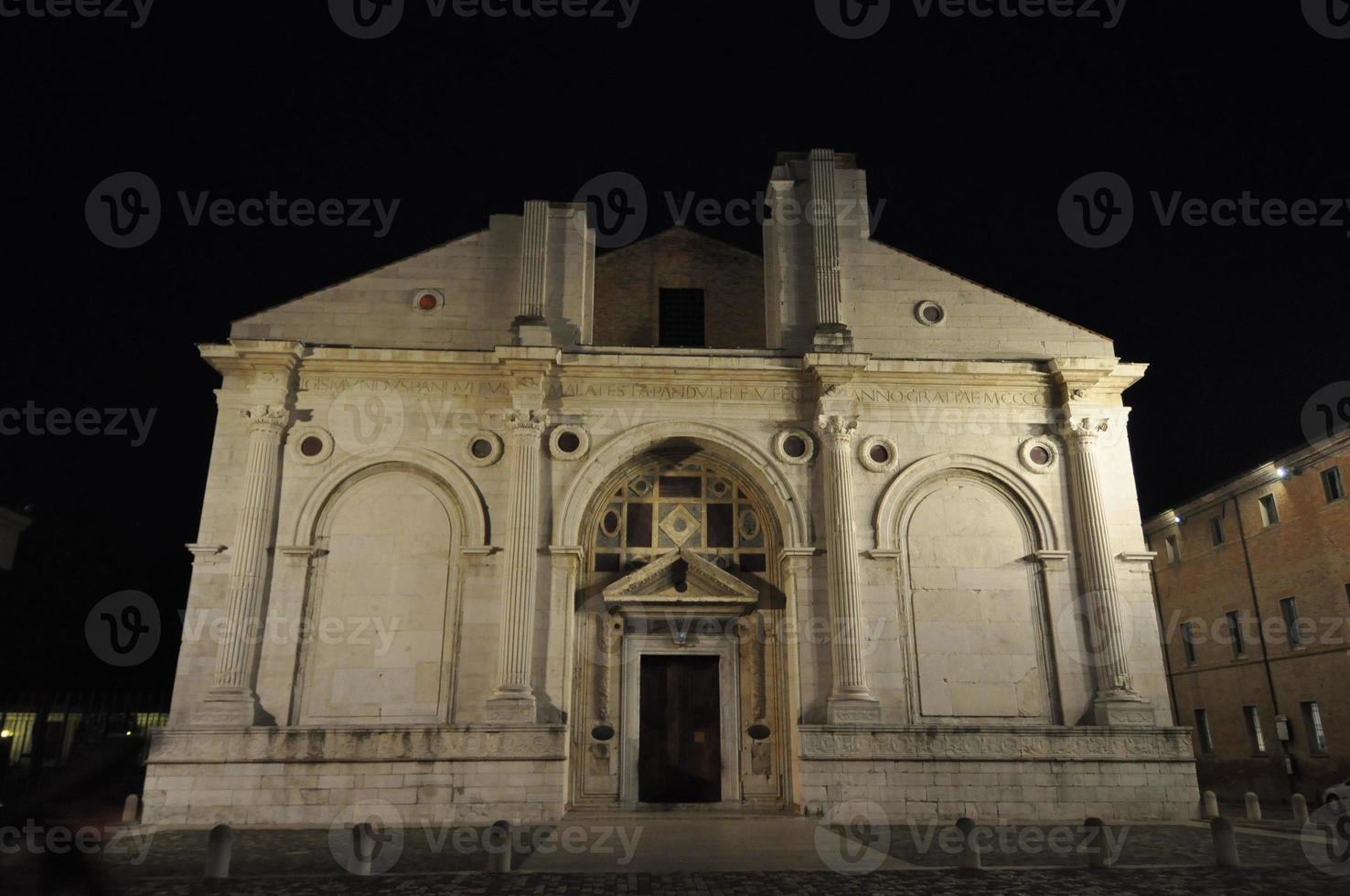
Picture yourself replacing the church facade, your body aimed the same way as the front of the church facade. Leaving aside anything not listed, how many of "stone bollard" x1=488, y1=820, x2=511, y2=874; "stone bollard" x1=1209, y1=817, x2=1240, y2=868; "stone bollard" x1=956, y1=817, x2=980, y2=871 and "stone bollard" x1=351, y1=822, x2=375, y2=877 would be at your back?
0

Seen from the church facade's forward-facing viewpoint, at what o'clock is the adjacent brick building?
The adjacent brick building is roughly at 8 o'clock from the church facade.

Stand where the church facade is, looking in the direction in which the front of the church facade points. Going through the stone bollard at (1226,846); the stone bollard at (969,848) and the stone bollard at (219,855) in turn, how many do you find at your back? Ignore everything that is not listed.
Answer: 0

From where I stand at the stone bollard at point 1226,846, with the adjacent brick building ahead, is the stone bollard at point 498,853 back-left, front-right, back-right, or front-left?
back-left

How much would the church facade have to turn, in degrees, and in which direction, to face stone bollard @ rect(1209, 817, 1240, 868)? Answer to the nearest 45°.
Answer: approximately 45° to its left

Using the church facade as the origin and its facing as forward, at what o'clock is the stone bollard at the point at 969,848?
The stone bollard is roughly at 11 o'clock from the church facade.

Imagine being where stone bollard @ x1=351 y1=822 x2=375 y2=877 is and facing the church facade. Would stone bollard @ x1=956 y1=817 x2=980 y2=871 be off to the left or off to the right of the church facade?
right

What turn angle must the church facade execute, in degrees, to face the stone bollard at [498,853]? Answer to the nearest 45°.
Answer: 0° — it already faces it

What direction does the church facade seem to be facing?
toward the camera

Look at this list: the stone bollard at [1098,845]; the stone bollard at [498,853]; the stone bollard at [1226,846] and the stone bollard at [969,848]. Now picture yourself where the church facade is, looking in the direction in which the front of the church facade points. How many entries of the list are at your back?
0

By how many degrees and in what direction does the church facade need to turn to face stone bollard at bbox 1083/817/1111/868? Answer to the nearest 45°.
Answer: approximately 45° to its left

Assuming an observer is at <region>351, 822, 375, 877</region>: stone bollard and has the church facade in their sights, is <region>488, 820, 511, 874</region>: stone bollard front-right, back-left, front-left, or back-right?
front-right

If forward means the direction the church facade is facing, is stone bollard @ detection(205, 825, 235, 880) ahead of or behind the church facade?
ahead

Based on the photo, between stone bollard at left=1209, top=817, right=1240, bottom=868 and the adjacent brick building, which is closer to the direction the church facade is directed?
the stone bollard

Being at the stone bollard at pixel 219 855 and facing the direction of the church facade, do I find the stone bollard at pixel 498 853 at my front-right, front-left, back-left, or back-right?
front-right

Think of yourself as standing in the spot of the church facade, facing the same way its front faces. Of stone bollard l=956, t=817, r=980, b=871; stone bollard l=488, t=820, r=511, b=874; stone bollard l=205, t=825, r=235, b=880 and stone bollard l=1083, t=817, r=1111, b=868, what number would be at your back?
0

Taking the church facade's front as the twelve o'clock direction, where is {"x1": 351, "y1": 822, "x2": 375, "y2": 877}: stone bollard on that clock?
The stone bollard is roughly at 1 o'clock from the church facade.

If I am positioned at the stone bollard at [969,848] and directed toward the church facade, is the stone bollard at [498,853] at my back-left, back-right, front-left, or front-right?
front-left
